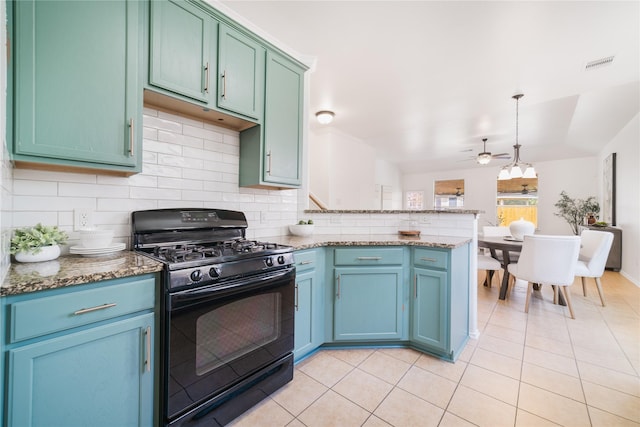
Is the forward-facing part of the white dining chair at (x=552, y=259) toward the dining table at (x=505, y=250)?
yes

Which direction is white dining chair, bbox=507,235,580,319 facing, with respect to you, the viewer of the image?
facing away from the viewer and to the left of the viewer

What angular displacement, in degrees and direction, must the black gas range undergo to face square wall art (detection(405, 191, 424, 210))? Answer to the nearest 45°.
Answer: approximately 90° to its left

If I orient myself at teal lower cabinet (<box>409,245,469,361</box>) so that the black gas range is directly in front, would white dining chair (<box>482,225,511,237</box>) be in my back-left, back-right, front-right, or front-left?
back-right

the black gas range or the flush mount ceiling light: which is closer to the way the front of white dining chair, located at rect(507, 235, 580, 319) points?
the flush mount ceiling light

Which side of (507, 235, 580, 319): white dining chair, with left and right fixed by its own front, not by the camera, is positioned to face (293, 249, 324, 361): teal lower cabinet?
left

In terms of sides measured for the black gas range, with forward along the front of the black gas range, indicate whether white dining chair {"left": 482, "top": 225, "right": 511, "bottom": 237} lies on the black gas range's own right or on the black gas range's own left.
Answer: on the black gas range's own left
